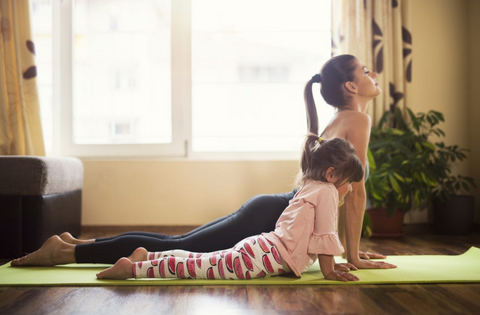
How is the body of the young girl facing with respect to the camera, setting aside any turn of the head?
to the viewer's right

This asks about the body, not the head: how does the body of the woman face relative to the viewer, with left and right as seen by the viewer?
facing to the right of the viewer

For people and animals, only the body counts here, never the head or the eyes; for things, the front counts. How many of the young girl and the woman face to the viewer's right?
2

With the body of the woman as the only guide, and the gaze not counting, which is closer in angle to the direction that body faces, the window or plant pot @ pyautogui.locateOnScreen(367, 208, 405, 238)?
the plant pot
